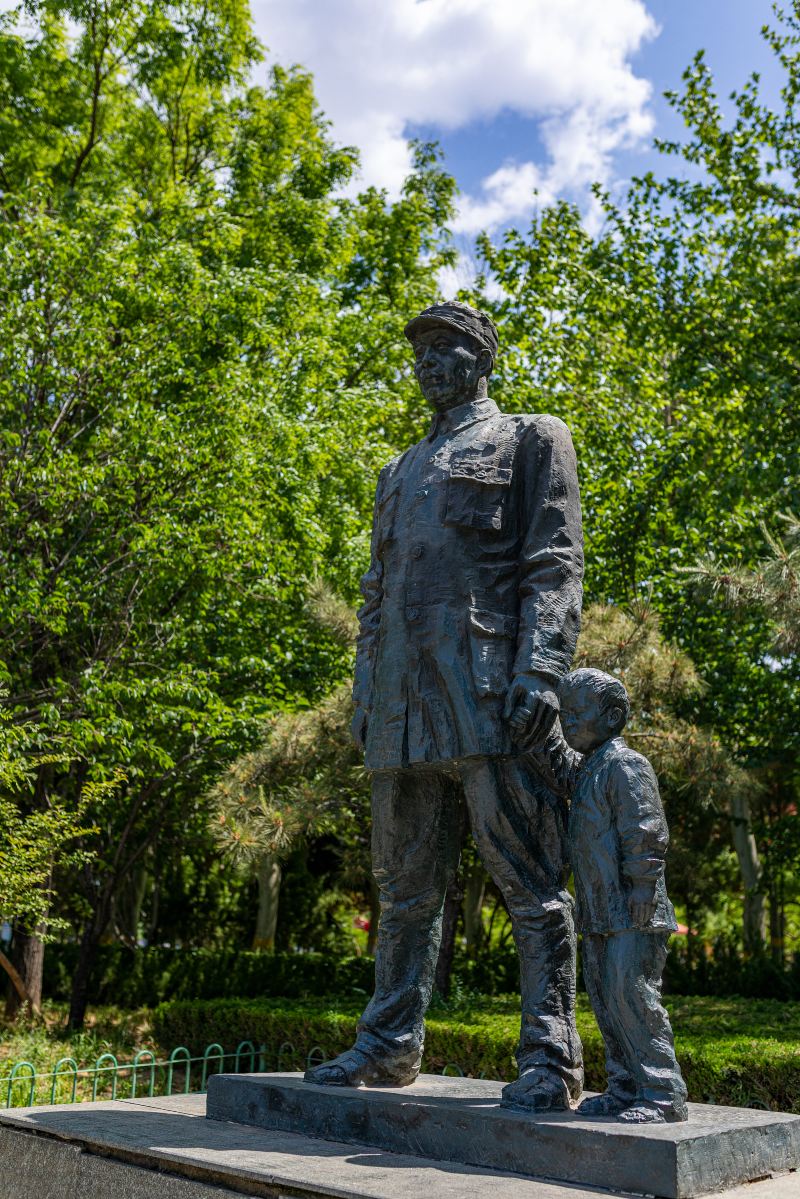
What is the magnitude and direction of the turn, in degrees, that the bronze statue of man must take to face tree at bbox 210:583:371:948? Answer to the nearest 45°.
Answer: approximately 135° to its right

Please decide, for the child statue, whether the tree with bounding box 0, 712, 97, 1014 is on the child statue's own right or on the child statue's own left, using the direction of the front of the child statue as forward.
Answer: on the child statue's own right

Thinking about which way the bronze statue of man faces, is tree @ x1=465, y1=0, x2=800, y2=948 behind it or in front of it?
behind

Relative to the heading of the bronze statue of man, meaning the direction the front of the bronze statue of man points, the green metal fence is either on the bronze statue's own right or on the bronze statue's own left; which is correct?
on the bronze statue's own right

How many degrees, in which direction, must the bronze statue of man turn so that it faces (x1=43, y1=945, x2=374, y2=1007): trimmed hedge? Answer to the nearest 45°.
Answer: approximately 135° to its right

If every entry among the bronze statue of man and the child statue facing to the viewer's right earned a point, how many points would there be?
0

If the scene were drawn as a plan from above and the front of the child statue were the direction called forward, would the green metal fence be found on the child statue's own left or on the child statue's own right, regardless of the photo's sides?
on the child statue's own right

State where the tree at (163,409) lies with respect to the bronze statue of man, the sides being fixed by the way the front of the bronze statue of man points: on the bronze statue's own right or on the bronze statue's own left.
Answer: on the bronze statue's own right

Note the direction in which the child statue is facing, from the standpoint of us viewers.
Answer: facing the viewer and to the left of the viewer

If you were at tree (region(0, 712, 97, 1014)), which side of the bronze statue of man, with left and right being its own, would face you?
right

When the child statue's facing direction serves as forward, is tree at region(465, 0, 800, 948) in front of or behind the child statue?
behind
